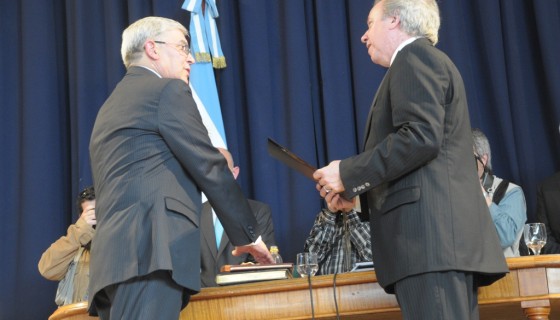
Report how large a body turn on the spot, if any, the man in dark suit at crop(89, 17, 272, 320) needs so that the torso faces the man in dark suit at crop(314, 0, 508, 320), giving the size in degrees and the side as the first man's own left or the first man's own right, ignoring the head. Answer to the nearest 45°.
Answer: approximately 45° to the first man's own right

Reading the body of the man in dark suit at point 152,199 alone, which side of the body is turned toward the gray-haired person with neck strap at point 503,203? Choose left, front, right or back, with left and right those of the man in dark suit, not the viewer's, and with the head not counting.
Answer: front

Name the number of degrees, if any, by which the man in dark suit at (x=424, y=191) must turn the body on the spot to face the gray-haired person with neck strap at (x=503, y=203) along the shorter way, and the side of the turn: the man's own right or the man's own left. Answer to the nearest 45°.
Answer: approximately 90° to the man's own right

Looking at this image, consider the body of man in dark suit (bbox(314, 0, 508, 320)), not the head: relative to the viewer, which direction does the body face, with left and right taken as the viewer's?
facing to the left of the viewer

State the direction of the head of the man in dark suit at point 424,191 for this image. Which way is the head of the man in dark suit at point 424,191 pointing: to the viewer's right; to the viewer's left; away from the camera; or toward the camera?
to the viewer's left

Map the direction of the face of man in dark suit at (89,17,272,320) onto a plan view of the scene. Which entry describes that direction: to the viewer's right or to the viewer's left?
to the viewer's right

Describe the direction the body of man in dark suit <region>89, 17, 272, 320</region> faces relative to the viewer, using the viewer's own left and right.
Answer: facing away from the viewer and to the right of the viewer

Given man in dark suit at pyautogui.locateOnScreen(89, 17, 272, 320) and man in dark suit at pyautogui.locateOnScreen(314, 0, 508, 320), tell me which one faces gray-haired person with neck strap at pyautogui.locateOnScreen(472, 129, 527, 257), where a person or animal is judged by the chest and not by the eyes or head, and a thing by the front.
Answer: man in dark suit at pyautogui.locateOnScreen(89, 17, 272, 320)

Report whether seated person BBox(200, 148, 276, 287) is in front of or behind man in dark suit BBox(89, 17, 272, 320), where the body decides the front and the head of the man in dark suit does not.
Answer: in front

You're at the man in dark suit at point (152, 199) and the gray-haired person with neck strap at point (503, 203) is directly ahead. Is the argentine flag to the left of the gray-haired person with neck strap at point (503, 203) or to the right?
left

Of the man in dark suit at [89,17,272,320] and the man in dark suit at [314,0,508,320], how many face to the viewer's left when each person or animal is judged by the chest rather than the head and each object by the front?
1
